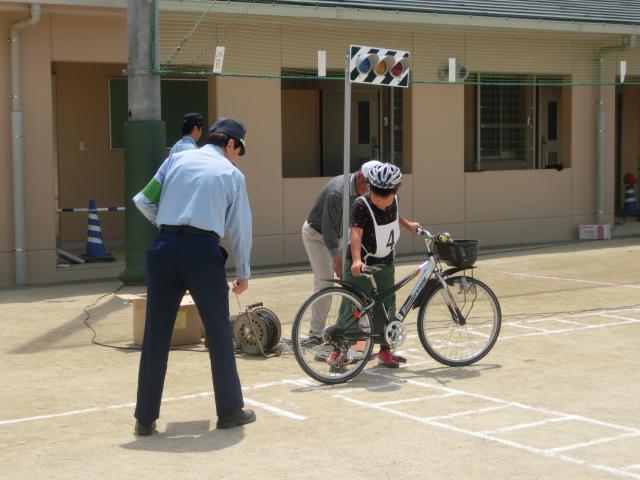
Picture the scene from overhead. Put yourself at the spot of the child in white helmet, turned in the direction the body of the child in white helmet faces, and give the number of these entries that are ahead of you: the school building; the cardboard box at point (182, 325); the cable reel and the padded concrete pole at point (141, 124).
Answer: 0

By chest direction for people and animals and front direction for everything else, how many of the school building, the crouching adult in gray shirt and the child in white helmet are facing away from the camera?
0

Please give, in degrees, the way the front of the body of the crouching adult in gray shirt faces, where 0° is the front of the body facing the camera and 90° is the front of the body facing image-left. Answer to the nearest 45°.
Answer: approximately 270°

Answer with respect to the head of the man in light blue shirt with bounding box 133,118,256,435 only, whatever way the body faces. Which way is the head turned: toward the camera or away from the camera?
away from the camera

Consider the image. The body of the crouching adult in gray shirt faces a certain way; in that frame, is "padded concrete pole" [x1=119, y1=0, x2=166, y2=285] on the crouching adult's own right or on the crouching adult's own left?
on the crouching adult's own left

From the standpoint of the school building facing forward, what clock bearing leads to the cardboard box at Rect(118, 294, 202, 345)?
The cardboard box is roughly at 2 o'clock from the school building.

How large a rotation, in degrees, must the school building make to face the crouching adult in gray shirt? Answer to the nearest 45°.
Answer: approximately 45° to its right

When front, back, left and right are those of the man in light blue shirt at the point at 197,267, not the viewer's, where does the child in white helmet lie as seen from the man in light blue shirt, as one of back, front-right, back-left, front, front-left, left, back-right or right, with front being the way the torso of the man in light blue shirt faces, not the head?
front

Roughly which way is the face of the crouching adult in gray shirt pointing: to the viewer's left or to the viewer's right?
to the viewer's right

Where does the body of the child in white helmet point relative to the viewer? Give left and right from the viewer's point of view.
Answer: facing the viewer and to the right of the viewer

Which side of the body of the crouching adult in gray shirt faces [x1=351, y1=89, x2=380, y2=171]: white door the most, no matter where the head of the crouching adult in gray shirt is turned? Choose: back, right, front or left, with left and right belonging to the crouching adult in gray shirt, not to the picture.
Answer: left

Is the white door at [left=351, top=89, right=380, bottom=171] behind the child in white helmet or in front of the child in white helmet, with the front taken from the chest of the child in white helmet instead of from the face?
behind

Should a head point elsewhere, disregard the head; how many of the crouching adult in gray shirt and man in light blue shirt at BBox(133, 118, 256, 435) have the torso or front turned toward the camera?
0

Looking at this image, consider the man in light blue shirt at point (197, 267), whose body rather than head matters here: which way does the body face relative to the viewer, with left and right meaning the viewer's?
facing away from the viewer and to the right of the viewer

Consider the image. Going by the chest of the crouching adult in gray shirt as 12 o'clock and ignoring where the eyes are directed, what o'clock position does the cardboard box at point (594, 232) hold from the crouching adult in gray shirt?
The cardboard box is roughly at 10 o'clock from the crouching adult in gray shirt.

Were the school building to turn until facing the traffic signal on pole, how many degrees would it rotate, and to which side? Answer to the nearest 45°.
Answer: approximately 45° to its right
